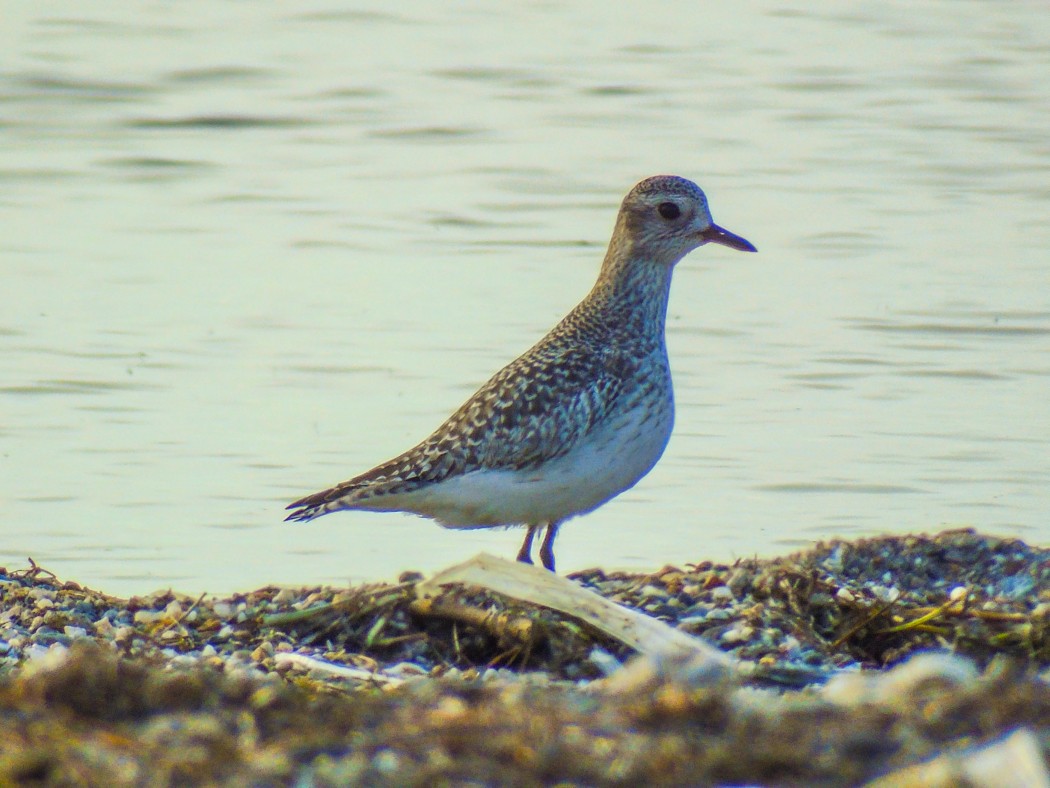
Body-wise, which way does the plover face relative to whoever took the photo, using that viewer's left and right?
facing to the right of the viewer
